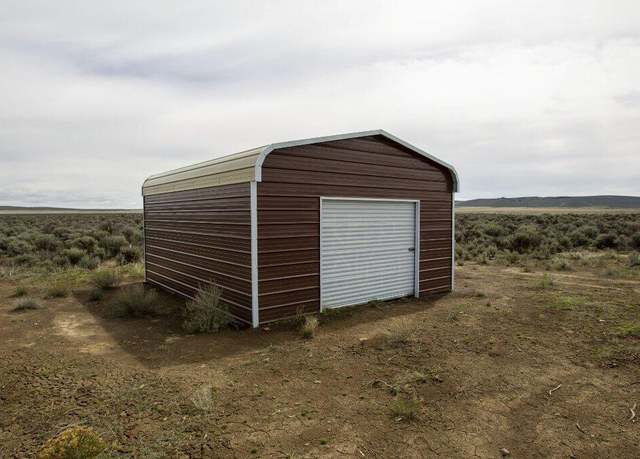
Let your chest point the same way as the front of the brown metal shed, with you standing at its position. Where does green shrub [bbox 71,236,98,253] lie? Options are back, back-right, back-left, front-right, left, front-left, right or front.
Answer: back

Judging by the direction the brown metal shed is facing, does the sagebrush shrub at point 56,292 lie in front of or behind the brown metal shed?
behind

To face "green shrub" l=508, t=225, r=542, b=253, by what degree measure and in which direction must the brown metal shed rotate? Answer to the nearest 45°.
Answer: approximately 90° to its left

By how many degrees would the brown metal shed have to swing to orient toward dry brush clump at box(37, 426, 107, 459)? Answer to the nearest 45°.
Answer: approximately 45° to its right

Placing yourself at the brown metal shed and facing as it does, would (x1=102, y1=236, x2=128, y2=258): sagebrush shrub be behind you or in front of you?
behind

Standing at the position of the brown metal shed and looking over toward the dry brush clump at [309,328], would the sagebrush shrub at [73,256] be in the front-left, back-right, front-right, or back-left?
back-right

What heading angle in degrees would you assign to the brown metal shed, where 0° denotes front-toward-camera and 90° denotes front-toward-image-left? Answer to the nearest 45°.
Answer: approximately 315°

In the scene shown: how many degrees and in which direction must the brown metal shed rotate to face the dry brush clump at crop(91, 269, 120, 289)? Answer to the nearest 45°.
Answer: approximately 180°

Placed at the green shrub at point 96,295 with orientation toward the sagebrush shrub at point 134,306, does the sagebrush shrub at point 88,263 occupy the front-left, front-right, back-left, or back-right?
back-left

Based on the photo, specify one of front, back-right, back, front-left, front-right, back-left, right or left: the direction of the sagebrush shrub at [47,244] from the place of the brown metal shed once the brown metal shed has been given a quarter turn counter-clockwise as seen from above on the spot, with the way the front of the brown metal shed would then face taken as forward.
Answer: left

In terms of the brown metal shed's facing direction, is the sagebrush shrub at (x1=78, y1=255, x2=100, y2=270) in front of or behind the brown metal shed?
behind

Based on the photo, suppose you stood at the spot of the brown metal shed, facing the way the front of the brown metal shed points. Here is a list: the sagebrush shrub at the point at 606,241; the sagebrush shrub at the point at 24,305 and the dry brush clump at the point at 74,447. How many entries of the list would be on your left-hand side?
1

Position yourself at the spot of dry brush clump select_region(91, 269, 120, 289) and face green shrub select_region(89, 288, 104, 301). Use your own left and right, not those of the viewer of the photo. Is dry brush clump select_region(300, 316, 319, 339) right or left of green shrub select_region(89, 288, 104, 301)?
left

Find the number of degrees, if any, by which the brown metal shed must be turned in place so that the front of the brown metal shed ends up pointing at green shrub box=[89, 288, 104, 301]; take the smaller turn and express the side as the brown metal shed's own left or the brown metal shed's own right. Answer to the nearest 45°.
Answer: approximately 135° to the brown metal shed's own right

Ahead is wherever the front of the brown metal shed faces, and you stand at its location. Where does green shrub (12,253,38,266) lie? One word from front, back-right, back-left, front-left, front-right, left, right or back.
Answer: back

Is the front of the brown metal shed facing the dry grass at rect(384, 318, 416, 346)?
yes
